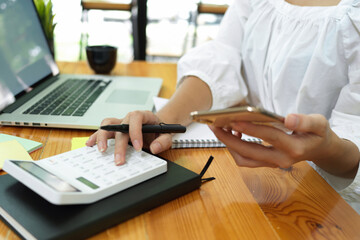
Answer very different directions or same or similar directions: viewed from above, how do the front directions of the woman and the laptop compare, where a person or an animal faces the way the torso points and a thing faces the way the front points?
very different directions

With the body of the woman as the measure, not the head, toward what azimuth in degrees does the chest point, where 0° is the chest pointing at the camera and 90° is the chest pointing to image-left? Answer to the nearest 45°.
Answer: approximately 45°

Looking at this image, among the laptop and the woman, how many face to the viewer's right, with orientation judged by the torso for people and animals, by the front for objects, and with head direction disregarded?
1

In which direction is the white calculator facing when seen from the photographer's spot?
facing away from the viewer and to the right of the viewer

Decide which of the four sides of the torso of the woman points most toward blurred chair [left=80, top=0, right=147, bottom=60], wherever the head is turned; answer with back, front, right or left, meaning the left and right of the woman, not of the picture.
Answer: right

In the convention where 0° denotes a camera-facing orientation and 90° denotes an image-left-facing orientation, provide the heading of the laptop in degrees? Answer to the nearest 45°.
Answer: approximately 270°
